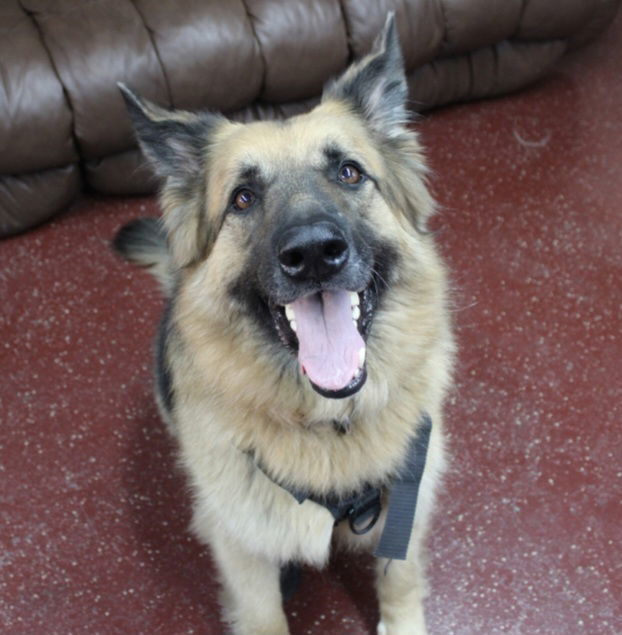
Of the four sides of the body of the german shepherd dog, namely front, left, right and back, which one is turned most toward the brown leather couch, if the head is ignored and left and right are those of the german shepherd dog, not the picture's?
back

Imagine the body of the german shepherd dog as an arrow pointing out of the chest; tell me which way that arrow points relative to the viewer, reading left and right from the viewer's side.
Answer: facing the viewer
